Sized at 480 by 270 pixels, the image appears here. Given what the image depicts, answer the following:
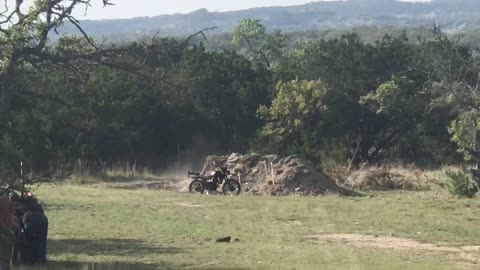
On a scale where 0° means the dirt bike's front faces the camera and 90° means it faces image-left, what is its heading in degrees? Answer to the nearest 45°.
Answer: approximately 270°

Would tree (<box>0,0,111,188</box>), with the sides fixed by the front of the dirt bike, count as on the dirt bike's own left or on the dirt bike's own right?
on the dirt bike's own right

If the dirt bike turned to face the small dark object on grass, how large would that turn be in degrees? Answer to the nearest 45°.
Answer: approximately 90° to its right

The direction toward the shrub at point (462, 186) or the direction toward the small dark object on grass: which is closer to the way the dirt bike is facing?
the shrub

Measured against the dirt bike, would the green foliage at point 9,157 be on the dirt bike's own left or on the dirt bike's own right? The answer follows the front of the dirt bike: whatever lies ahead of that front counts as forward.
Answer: on the dirt bike's own right

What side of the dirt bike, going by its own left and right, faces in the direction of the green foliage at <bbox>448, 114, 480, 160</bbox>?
front

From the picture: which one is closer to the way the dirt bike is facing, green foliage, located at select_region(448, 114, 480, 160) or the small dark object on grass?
the green foliage
